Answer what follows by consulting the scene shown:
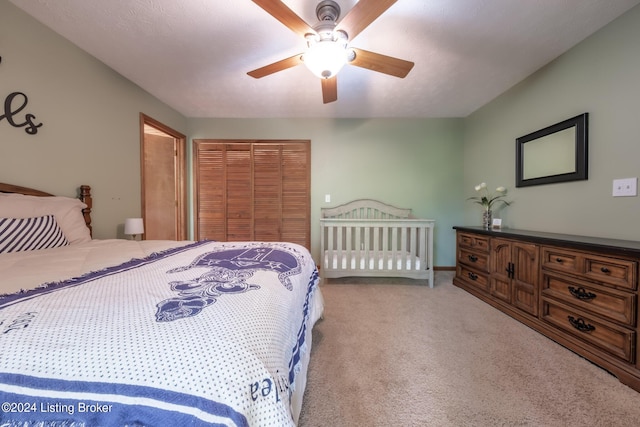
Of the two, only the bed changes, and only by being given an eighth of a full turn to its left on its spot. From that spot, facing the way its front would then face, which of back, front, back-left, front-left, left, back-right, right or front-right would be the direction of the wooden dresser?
front

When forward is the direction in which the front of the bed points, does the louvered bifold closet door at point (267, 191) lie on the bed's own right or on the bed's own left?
on the bed's own left

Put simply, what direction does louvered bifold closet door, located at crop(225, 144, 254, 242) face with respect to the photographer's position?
facing the viewer

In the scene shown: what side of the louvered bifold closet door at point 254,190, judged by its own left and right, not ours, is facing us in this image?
front

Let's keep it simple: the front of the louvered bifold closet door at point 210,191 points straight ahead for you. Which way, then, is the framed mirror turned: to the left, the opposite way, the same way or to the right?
to the right

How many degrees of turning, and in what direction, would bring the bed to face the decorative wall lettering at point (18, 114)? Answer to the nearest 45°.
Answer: approximately 135° to its left

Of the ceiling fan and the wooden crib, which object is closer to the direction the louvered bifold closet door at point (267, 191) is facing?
the ceiling fan

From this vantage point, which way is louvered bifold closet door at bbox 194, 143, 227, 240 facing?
toward the camera

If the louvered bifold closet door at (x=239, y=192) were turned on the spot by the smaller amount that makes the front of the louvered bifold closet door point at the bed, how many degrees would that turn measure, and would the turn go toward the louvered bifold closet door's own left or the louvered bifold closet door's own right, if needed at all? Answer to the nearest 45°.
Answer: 0° — it already faces it

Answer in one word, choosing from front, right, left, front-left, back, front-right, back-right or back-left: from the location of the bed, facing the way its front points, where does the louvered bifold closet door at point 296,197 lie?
left

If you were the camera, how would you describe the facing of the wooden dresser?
facing the viewer and to the left of the viewer

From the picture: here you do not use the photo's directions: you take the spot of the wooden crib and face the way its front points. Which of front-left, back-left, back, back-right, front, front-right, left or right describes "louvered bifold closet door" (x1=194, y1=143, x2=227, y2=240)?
right

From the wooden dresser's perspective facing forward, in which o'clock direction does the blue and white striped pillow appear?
The blue and white striped pillow is roughly at 12 o'clock from the wooden dresser.

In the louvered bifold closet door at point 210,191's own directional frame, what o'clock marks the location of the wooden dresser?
The wooden dresser is roughly at 11 o'clock from the louvered bifold closet door.

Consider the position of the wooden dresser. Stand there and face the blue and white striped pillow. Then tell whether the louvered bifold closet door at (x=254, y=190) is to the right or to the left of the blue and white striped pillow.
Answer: right

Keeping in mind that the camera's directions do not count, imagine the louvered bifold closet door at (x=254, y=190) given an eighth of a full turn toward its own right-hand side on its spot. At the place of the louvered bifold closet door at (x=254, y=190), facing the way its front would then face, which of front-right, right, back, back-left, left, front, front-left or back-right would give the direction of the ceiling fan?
front-left

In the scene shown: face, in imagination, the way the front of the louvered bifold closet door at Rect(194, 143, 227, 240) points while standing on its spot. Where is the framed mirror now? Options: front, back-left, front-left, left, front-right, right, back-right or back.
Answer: front-left

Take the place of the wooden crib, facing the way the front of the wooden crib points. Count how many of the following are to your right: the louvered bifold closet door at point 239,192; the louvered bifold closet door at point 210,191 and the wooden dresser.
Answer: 2
